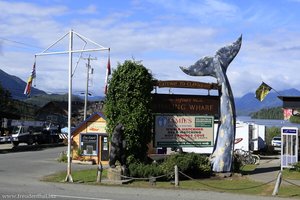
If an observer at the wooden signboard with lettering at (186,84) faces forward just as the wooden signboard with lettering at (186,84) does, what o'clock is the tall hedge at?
The tall hedge is roughly at 2 o'clock from the wooden signboard with lettering.

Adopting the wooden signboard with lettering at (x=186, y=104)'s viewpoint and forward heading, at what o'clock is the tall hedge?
The tall hedge is roughly at 2 o'clock from the wooden signboard with lettering.

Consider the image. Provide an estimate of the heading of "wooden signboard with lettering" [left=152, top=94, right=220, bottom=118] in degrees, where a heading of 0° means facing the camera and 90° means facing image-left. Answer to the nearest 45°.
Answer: approximately 0°

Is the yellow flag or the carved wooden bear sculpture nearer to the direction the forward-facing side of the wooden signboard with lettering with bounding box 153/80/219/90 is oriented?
the carved wooden bear sculpture

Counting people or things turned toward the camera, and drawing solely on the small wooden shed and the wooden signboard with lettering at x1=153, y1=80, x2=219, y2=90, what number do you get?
2
